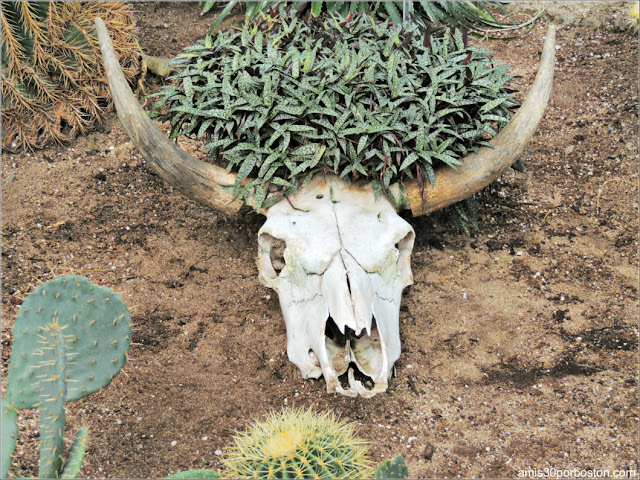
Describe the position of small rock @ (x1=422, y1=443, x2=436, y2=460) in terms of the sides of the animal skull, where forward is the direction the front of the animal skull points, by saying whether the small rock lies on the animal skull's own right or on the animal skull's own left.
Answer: on the animal skull's own left

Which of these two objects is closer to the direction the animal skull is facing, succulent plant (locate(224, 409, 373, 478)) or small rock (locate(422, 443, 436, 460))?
the succulent plant

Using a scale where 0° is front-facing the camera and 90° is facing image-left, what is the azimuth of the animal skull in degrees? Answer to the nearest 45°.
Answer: approximately 0°

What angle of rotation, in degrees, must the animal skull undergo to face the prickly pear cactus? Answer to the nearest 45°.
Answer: approximately 45° to its right

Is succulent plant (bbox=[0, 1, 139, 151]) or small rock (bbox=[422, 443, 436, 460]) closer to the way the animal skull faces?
the small rock

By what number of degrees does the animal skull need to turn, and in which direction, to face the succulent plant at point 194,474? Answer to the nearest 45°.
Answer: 0° — it already faces it

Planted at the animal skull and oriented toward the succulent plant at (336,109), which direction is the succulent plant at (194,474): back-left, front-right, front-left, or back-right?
back-left

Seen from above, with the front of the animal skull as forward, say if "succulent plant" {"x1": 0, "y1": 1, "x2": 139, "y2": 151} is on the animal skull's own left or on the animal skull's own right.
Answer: on the animal skull's own right

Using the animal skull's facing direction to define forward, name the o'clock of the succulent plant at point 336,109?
The succulent plant is roughly at 5 o'clock from the animal skull.
